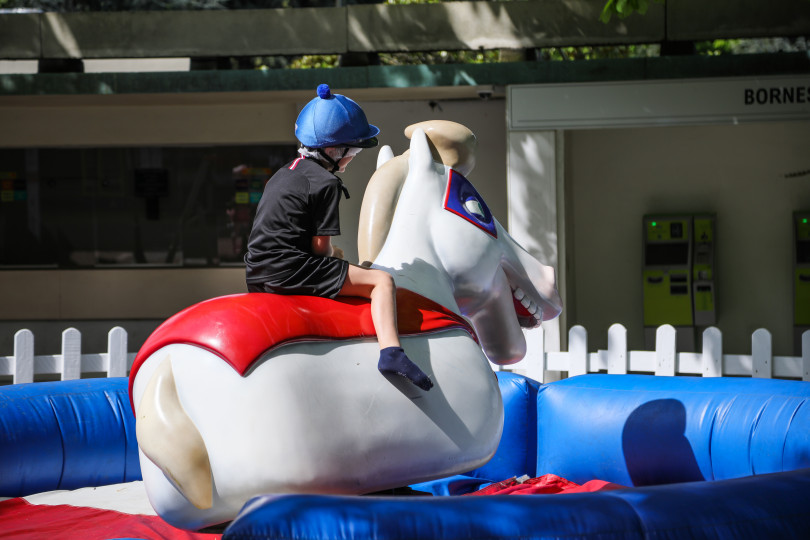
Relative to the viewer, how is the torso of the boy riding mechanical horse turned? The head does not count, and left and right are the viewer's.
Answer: facing to the right of the viewer

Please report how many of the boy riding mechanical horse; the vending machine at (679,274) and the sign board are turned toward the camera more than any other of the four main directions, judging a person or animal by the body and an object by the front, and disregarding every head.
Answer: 2

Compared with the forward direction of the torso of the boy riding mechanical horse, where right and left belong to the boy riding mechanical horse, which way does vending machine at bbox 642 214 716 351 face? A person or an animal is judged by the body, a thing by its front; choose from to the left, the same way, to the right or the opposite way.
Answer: to the right

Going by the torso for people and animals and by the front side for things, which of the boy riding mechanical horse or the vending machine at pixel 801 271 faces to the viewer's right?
the boy riding mechanical horse

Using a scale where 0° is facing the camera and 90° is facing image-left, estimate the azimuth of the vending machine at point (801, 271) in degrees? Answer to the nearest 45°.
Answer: approximately 0°

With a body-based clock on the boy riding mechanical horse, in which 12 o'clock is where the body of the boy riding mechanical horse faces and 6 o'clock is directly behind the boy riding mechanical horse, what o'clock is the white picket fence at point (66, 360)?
The white picket fence is roughly at 8 o'clock from the boy riding mechanical horse.

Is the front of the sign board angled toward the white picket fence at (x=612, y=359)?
yes
